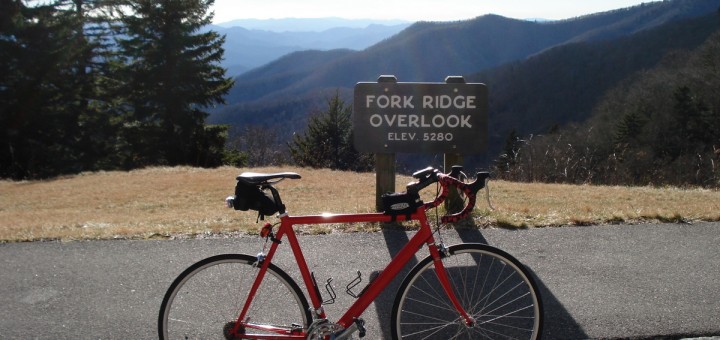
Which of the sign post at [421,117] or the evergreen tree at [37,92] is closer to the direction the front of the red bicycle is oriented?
the sign post

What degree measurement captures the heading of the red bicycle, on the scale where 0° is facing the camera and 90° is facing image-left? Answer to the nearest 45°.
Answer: approximately 270°

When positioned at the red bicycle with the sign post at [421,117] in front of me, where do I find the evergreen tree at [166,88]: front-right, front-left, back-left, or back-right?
front-left

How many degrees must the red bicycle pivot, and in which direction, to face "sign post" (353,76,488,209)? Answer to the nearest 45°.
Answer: approximately 90° to its left

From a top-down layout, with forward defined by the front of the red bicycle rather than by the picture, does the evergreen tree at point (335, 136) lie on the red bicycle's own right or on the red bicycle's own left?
on the red bicycle's own left

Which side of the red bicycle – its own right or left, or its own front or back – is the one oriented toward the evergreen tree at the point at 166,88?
left

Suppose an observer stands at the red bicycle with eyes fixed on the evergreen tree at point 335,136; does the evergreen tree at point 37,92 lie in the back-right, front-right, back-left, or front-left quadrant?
front-left

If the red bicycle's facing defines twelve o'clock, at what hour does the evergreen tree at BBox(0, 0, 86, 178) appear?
The evergreen tree is roughly at 8 o'clock from the red bicycle.
